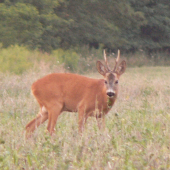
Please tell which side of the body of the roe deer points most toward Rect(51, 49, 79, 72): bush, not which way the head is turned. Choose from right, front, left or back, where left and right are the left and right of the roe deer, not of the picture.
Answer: left

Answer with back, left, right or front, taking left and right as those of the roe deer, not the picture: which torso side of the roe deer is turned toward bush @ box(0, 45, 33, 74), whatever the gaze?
left

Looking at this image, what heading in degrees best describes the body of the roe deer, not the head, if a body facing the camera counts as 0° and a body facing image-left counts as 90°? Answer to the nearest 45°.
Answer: approximately 270°
